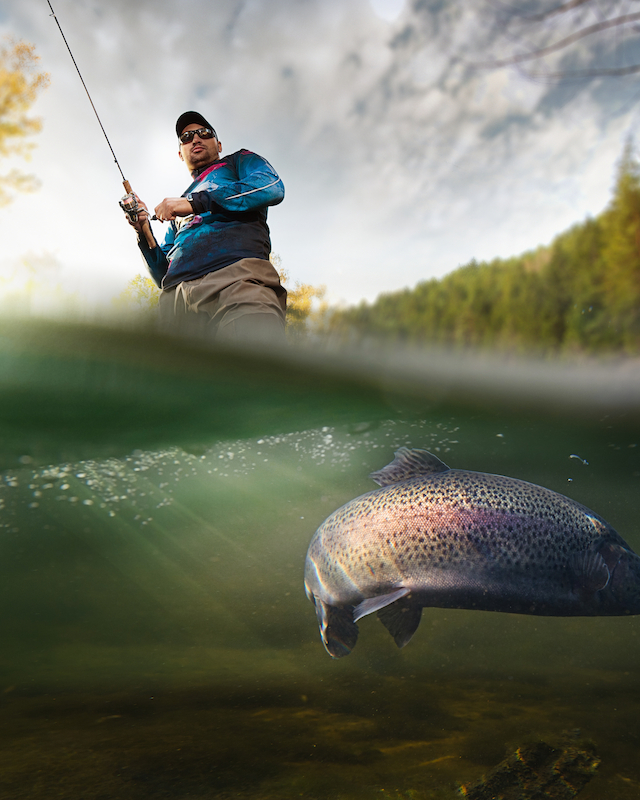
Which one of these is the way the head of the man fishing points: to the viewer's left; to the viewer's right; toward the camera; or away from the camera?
toward the camera

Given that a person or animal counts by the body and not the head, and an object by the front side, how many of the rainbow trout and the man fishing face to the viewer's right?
1

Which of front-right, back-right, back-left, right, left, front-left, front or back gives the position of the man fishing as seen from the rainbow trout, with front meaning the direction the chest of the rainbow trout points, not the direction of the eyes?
back-left

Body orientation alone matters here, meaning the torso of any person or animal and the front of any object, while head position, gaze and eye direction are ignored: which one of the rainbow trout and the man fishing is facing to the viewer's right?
the rainbow trout

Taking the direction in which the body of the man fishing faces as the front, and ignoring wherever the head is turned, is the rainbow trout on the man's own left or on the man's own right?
on the man's own left

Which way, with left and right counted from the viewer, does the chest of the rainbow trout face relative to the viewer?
facing to the right of the viewer

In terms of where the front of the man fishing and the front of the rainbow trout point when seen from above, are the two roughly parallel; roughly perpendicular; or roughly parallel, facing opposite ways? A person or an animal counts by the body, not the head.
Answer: roughly perpendicular

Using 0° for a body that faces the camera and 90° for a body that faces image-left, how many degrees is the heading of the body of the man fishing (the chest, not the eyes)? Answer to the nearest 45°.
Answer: approximately 45°

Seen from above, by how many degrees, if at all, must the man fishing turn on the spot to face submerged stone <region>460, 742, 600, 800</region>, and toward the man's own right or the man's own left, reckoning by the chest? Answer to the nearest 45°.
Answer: approximately 45° to the man's own left
